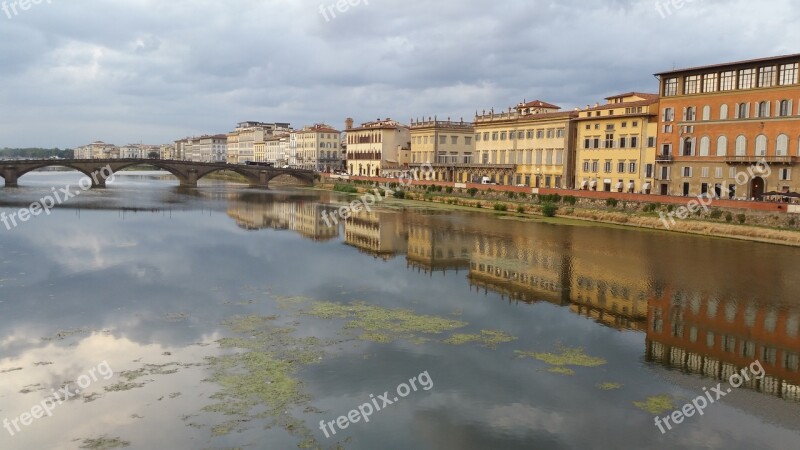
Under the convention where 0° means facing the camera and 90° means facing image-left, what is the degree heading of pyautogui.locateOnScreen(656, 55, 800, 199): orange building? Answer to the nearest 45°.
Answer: approximately 45°

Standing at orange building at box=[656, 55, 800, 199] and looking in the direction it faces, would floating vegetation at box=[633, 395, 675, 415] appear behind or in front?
in front

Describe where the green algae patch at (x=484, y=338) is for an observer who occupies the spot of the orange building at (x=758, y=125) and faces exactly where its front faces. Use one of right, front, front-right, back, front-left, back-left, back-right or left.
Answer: front-left

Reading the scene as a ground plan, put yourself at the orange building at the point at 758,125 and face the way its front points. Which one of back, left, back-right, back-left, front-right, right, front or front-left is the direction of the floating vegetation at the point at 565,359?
front-left

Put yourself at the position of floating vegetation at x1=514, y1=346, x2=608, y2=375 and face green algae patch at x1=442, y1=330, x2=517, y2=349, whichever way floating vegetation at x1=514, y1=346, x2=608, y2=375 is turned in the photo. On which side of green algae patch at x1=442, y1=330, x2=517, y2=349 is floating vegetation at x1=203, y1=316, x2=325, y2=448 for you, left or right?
left

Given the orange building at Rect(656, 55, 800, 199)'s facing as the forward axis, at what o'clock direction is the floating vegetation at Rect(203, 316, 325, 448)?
The floating vegetation is roughly at 11 o'clock from the orange building.

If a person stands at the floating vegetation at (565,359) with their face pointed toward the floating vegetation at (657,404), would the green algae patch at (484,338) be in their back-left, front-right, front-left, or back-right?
back-right

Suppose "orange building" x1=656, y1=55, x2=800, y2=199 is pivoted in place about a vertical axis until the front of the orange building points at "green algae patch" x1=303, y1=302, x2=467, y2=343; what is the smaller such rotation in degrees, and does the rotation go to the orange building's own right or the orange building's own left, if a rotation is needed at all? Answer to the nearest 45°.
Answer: approximately 45° to the orange building's own left

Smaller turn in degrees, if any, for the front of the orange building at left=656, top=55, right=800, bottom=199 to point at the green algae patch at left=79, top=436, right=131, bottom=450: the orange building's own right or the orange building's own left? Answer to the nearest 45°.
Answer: approximately 45° to the orange building's own left
